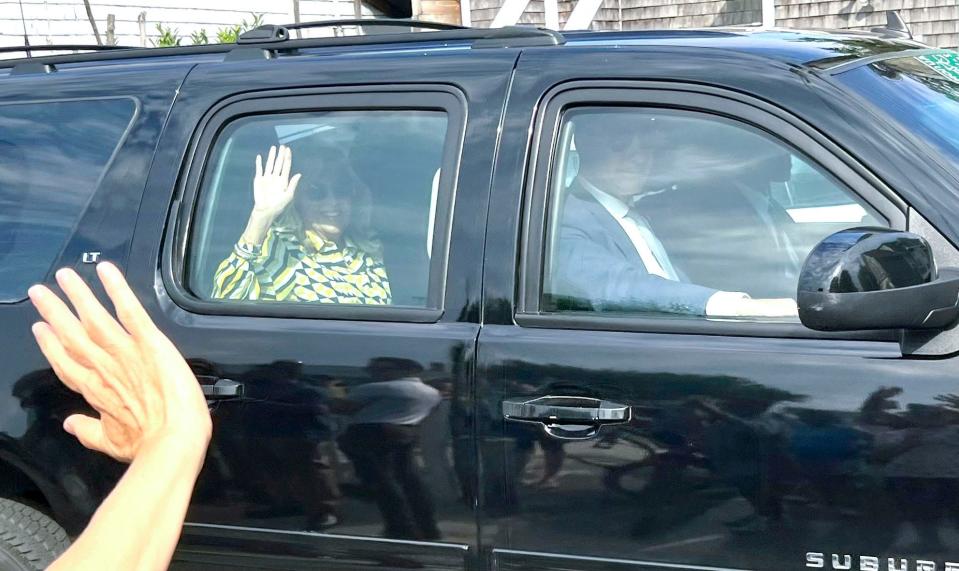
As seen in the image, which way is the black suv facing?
to the viewer's right

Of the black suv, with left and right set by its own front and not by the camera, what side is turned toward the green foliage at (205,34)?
left

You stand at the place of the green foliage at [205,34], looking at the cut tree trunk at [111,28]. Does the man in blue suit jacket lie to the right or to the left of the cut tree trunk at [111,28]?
left
